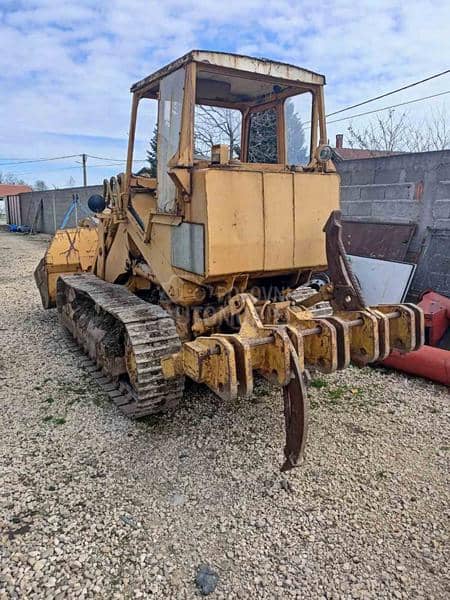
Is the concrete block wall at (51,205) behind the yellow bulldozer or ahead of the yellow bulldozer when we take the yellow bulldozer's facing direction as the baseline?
ahead

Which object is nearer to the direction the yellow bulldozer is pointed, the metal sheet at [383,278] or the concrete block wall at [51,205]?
the concrete block wall

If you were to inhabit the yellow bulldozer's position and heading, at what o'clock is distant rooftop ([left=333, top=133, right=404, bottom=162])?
The distant rooftop is roughly at 2 o'clock from the yellow bulldozer.

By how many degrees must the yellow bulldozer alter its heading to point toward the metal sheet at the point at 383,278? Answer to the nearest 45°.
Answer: approximately 90° to its right

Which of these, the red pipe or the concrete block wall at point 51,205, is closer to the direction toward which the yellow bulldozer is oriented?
the concrete block wall

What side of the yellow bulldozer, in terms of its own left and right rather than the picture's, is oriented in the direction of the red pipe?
right

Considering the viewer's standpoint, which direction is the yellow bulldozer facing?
facing away from the viewer and to the left of the viewer

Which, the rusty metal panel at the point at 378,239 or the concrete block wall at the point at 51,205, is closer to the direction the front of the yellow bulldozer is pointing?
the concrete block wall
